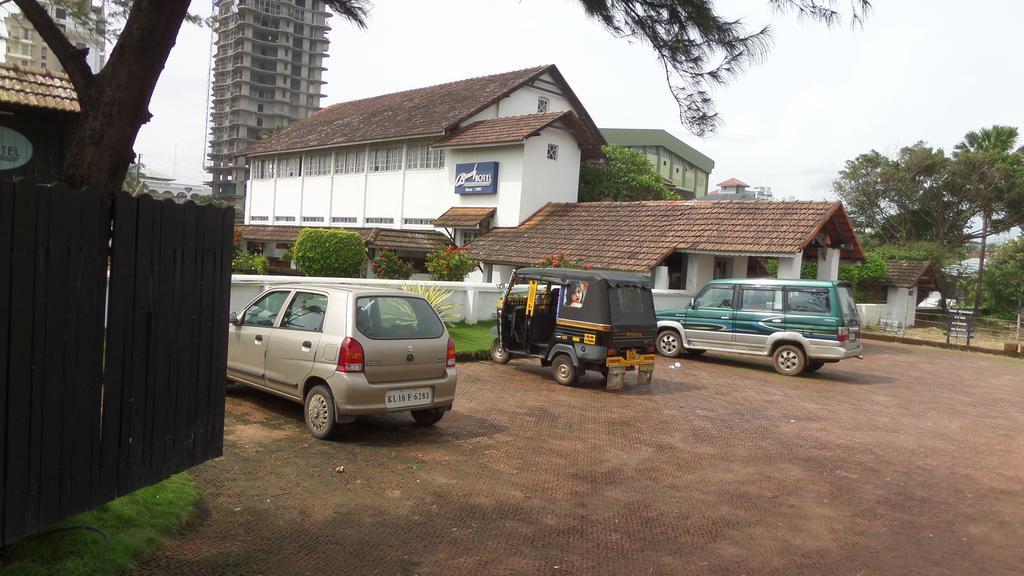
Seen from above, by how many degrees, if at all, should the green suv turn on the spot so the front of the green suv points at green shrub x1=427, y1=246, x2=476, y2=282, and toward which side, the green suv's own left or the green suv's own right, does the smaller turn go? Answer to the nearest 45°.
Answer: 0° — it already faces it

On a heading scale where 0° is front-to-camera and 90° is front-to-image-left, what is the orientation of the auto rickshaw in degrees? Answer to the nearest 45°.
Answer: approximately 135°

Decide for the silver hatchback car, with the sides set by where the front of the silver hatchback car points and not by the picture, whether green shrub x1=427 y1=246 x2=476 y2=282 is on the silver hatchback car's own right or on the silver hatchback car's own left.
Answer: on the silver hatchback car's own right

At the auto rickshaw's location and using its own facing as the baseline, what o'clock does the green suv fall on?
The green suv is roughly at 3 o'clock from the auto rickshaw.

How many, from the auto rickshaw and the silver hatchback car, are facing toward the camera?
0

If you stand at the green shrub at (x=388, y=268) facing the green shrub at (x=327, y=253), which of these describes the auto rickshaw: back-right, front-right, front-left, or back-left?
back-left

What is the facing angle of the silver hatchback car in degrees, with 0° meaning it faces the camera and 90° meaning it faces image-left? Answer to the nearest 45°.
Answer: approximately 135°

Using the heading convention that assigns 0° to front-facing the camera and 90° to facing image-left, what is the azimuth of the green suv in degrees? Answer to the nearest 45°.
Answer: approximately 90°

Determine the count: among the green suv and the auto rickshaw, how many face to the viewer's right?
0
